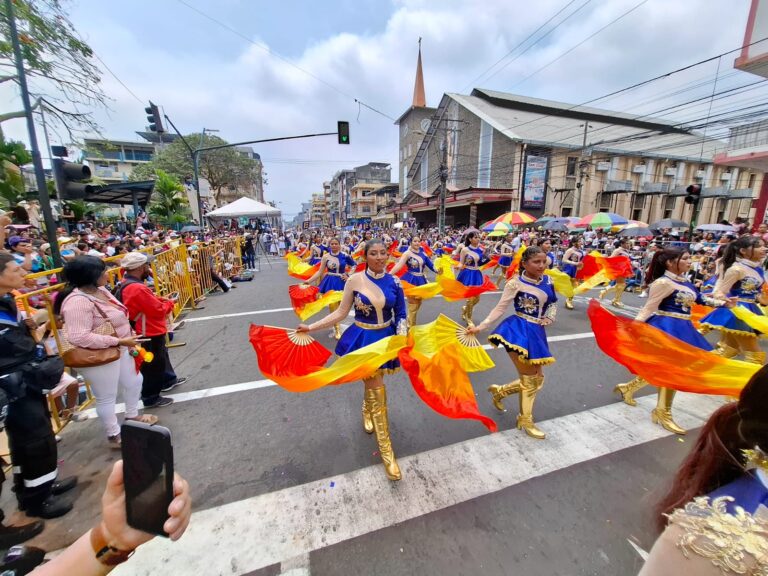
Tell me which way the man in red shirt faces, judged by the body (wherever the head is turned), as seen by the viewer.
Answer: to the viewer's right

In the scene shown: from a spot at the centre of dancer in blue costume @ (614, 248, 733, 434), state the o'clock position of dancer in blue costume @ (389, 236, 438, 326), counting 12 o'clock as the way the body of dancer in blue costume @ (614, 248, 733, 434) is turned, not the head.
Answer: dancer in blue costume @ (389, 236, 438, 326) is roughly at 5 o'clock from dancer in blue costume @ (614, 248, 733, 434).

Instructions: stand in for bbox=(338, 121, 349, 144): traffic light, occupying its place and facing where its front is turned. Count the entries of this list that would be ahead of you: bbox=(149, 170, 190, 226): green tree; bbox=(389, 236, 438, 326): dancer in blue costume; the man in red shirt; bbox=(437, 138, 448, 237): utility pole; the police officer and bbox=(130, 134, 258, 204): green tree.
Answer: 3

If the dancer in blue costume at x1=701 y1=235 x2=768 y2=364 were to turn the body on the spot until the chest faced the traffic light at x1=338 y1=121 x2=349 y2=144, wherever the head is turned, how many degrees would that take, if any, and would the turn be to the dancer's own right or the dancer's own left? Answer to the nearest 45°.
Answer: approximately 135° to the dancer's own right

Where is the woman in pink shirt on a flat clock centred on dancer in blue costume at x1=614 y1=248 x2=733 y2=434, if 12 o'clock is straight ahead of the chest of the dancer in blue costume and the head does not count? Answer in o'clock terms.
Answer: The woman in pink shirt is roughly at 3 o'clock from the dancer in blue costume.

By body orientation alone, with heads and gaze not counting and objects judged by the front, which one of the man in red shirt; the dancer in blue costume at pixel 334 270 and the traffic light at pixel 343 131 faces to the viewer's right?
the man in red shirt

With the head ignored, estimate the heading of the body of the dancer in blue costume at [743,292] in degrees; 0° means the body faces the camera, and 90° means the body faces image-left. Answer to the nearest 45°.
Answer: approximately 315°

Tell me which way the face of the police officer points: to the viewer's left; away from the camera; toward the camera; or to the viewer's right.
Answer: to the viewer's right

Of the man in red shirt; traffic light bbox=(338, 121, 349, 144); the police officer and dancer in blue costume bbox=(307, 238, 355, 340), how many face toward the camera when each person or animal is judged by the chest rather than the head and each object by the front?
2

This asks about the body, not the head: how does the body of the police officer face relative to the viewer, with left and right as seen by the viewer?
facing to the right of the viewer

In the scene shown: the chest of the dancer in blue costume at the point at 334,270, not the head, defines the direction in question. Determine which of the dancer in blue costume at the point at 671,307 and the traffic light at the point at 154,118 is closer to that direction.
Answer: the dancer in blue costume

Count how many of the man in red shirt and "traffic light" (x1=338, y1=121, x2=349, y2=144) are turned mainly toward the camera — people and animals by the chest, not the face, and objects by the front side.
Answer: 1

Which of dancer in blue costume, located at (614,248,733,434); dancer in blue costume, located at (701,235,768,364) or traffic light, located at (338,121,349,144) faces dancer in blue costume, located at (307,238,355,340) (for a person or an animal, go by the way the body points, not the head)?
the traffic light
